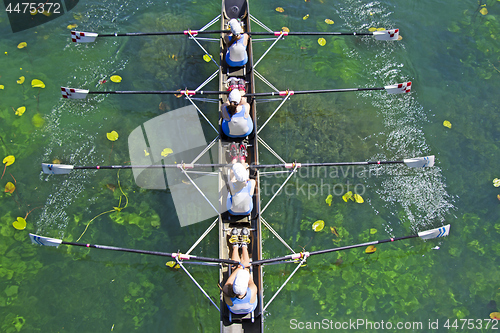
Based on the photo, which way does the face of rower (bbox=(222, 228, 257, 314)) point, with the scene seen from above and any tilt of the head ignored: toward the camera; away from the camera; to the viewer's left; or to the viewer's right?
away from the camera

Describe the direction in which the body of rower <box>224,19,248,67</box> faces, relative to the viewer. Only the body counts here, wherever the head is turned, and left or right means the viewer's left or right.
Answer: facing away from the viewer

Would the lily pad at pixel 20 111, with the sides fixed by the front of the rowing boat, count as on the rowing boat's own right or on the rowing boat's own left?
on the rowing boat's own right

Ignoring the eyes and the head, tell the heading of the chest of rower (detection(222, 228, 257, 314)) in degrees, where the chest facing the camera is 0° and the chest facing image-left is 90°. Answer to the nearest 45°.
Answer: approximately 180°

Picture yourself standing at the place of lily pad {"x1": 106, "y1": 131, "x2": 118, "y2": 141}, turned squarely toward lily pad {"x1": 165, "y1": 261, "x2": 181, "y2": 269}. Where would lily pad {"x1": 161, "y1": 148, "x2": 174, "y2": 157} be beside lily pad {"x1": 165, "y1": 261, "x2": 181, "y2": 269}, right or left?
left

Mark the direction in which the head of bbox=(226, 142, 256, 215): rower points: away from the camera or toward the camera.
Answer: away from the camera

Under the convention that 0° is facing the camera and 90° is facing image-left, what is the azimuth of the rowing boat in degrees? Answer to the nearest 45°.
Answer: approximately 0°

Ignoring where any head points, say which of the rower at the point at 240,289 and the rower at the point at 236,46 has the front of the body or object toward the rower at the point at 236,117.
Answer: the rower at the point at 240,289

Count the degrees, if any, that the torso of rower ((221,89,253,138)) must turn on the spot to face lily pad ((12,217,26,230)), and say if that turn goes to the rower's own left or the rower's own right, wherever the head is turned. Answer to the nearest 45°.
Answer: approximately 90° to the rower's own left

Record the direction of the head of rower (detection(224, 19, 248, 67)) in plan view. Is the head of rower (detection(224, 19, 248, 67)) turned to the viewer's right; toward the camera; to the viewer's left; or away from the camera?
away from the camera

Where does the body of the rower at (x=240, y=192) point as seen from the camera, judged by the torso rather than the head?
away from the camera

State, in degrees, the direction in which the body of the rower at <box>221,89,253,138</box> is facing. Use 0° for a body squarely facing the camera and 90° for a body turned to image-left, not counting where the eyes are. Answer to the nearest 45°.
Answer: approximately 180°
